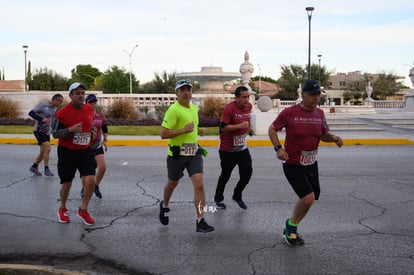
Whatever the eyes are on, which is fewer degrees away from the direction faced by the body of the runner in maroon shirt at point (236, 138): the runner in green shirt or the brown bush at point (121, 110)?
the runner in green shirt

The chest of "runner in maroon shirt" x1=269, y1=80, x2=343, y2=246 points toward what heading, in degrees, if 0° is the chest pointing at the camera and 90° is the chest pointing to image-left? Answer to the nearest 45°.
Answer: approximately 315°

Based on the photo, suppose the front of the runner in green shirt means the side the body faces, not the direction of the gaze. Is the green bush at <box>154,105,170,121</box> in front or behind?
behind

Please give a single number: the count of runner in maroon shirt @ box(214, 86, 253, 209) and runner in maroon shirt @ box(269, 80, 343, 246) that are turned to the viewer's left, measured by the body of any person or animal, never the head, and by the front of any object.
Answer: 0

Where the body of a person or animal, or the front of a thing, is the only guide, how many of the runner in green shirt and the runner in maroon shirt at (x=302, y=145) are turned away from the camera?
0

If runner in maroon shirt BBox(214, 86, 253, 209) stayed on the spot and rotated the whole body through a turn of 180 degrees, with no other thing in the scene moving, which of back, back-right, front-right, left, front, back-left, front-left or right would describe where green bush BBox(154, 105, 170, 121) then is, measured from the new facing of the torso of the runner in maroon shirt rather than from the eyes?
front-right

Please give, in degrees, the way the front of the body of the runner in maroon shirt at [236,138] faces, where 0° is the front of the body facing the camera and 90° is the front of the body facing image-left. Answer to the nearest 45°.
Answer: approximately 315°
